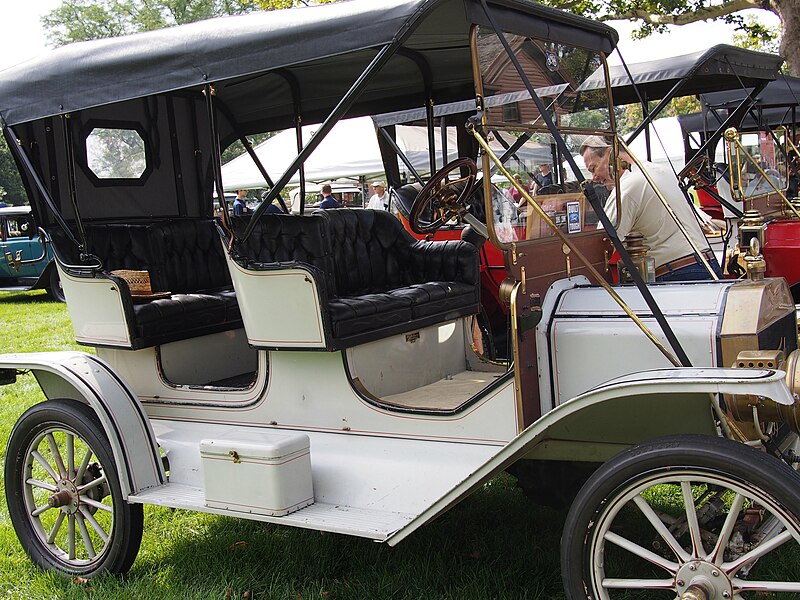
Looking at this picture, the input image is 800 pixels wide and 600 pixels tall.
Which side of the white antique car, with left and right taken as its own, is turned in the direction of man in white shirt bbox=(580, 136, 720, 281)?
left

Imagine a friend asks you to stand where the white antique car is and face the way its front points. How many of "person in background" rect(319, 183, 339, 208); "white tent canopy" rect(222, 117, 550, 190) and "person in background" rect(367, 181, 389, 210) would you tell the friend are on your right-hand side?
0

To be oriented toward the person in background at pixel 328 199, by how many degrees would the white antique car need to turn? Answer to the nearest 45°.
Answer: approximately 135° to its left

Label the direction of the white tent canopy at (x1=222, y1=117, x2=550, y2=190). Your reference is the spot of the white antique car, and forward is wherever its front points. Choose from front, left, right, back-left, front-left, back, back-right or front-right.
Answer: back-left

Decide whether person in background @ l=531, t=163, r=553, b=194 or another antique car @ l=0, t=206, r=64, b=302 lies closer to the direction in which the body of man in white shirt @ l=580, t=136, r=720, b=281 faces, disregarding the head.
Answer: the another antique car

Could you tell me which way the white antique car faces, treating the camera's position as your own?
facing the viewer and to the right of the viewer

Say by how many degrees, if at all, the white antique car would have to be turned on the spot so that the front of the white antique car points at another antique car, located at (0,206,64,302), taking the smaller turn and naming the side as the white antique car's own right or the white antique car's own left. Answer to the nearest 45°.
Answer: approximately 180°

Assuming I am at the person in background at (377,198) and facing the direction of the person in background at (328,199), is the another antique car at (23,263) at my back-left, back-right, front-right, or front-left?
front-left

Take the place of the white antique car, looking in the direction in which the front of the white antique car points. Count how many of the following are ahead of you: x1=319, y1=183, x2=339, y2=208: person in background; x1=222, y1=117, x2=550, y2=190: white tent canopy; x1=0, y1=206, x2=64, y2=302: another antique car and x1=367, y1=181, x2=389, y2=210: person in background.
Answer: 0

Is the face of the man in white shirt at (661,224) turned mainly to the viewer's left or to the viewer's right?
to the viewer's left

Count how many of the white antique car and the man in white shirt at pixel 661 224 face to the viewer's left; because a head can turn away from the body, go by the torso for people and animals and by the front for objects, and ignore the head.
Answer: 1

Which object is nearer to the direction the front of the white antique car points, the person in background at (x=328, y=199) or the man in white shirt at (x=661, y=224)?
the man in white shirt
